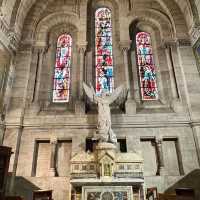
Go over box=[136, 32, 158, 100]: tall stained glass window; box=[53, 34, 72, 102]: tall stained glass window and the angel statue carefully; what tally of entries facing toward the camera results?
3

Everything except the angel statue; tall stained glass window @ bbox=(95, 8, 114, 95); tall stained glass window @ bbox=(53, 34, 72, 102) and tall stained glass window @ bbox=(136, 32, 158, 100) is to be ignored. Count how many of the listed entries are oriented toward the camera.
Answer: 4

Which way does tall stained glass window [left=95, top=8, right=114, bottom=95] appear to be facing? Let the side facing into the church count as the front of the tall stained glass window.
toward the camera

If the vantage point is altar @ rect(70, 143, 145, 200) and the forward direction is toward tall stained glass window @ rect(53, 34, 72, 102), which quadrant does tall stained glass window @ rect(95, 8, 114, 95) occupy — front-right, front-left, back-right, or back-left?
front-right

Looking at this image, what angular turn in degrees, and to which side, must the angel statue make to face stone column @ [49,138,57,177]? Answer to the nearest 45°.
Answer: approximately 135° to its right

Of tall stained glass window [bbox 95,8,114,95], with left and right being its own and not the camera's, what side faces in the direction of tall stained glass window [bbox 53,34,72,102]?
right

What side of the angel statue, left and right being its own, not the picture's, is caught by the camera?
front

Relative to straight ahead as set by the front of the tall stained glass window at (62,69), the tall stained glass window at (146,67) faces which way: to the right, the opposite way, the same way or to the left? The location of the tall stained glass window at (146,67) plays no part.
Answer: the same way

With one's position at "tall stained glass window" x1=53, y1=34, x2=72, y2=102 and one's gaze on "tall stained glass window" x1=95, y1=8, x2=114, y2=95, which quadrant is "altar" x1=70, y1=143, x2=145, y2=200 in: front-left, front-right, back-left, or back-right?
front-right
